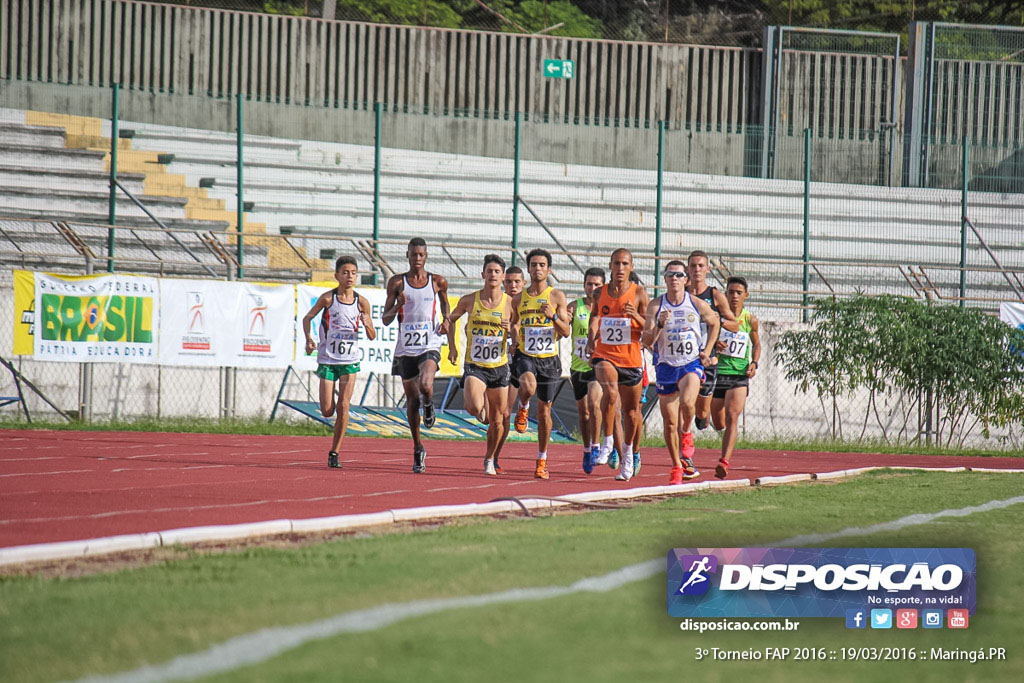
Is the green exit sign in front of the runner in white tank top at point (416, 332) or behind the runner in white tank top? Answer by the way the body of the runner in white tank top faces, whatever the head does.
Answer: behind

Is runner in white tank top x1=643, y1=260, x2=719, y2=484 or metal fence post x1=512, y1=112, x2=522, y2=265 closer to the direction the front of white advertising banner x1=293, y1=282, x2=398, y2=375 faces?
the runner in white tank top

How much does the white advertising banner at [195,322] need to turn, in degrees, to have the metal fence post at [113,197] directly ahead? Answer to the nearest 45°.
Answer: approximately 180°

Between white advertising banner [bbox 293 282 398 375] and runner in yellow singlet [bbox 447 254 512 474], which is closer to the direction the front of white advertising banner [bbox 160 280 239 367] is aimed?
the runner in yellow singlet

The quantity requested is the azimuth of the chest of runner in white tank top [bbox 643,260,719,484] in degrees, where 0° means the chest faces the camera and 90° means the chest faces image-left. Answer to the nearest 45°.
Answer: approximately 0°

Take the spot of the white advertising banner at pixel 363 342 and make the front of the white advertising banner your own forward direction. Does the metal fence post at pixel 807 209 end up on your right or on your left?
on your left

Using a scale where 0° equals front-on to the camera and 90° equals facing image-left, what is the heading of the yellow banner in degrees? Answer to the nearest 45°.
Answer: approximately 0°

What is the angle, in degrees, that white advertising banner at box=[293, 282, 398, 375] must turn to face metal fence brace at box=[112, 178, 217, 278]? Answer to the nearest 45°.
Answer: approximately 135° to its right

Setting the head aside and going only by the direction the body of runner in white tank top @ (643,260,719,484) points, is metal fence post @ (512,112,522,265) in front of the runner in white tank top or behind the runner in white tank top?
behind
